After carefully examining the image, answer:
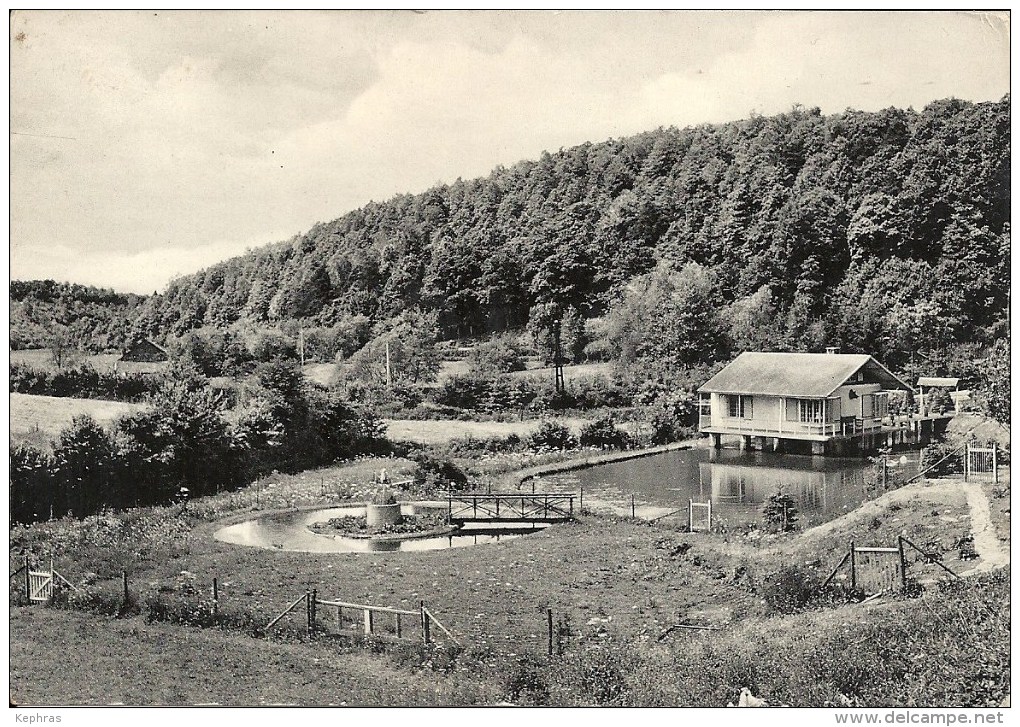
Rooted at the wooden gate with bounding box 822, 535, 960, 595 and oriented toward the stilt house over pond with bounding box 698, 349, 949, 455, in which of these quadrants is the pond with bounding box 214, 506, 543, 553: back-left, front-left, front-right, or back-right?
front-left

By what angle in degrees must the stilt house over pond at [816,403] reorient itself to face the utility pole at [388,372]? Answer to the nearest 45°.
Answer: approximately 135° to its right

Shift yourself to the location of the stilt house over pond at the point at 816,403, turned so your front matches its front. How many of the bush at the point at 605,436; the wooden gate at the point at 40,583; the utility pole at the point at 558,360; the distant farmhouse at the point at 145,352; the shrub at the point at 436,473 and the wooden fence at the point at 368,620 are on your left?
0

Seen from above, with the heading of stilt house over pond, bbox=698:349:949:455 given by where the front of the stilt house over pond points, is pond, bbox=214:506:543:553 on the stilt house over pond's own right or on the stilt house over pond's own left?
on the stilt house over pond's own right

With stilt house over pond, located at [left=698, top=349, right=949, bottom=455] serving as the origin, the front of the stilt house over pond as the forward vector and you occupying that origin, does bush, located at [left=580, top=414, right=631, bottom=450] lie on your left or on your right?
on your right

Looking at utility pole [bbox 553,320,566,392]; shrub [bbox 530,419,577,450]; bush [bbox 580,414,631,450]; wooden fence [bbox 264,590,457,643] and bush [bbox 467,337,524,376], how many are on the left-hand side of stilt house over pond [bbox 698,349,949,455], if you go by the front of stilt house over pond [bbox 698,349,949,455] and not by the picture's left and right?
0

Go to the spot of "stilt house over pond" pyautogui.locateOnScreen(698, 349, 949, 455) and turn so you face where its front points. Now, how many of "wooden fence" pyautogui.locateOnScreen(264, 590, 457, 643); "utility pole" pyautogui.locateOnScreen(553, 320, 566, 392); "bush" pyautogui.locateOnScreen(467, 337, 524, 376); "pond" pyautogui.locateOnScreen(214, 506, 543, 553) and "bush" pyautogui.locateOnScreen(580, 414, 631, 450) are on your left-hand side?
0

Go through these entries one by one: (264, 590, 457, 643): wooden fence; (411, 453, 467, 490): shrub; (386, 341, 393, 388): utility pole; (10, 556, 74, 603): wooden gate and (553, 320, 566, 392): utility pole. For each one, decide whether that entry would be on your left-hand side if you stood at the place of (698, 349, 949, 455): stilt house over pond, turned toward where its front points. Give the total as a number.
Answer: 0

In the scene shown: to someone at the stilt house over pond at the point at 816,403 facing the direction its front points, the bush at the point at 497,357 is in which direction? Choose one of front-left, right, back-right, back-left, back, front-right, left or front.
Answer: back-right

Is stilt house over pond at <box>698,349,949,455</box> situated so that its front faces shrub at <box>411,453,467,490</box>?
no
